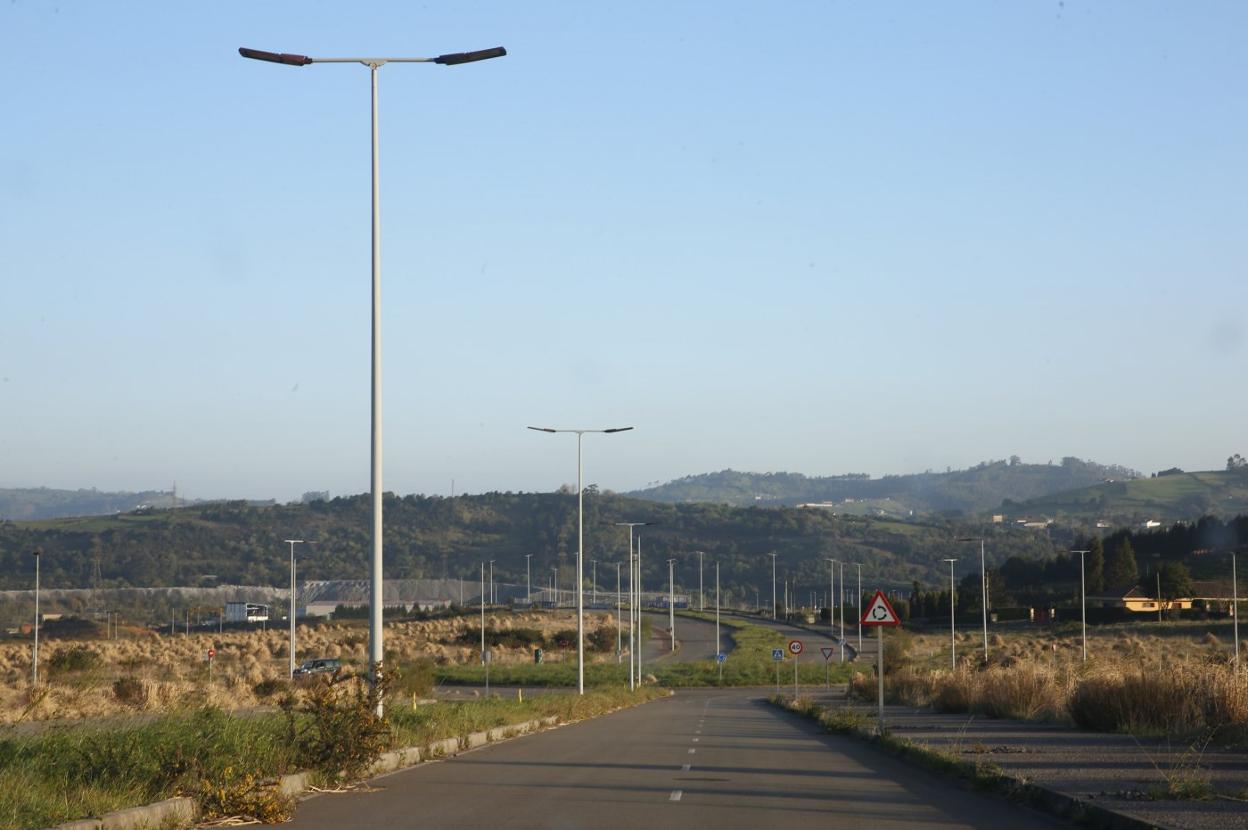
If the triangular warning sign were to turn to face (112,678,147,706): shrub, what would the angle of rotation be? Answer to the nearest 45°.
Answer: approximately 135° to its right

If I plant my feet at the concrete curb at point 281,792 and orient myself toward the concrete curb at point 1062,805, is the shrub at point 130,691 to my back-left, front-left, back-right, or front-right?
back-left

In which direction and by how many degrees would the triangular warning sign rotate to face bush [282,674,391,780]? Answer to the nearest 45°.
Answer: approximately 45° to its right

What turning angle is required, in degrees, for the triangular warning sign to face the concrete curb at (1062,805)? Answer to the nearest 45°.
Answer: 0° — it already faces it

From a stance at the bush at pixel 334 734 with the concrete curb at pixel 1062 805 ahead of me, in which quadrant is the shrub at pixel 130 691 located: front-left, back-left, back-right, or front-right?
back-left

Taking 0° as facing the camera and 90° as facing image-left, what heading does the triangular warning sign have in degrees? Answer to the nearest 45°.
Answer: approximately 0°

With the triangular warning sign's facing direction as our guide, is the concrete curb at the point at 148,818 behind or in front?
in front

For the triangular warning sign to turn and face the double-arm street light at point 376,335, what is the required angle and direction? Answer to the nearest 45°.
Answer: approximately 45° to its right

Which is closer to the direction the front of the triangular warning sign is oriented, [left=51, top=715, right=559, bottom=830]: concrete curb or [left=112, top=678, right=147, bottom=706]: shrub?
the concrete curb
